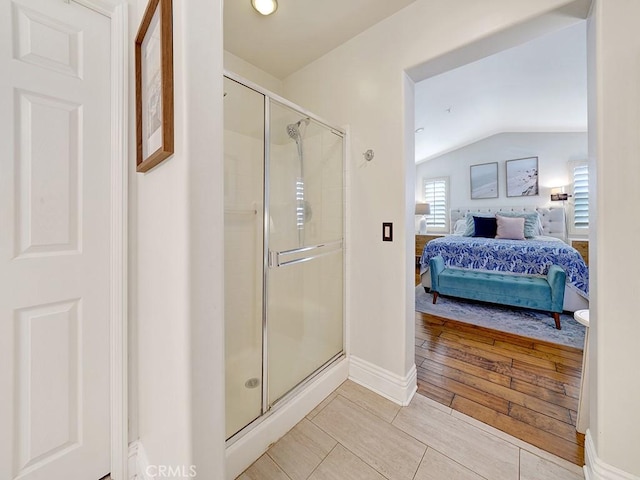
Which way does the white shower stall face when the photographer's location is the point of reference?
facing the viewer and to the right of the viewer

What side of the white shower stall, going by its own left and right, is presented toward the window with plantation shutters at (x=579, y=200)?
left

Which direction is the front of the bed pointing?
toward the camera

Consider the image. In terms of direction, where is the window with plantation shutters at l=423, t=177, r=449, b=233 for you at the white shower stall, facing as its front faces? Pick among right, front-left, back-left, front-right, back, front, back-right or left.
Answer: left

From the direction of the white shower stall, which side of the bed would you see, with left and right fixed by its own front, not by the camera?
front

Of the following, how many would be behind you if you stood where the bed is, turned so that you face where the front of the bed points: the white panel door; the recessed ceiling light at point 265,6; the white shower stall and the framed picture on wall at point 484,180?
1

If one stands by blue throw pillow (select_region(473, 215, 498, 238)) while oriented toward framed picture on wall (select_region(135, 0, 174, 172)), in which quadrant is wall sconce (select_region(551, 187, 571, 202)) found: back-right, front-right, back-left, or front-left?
back-left
